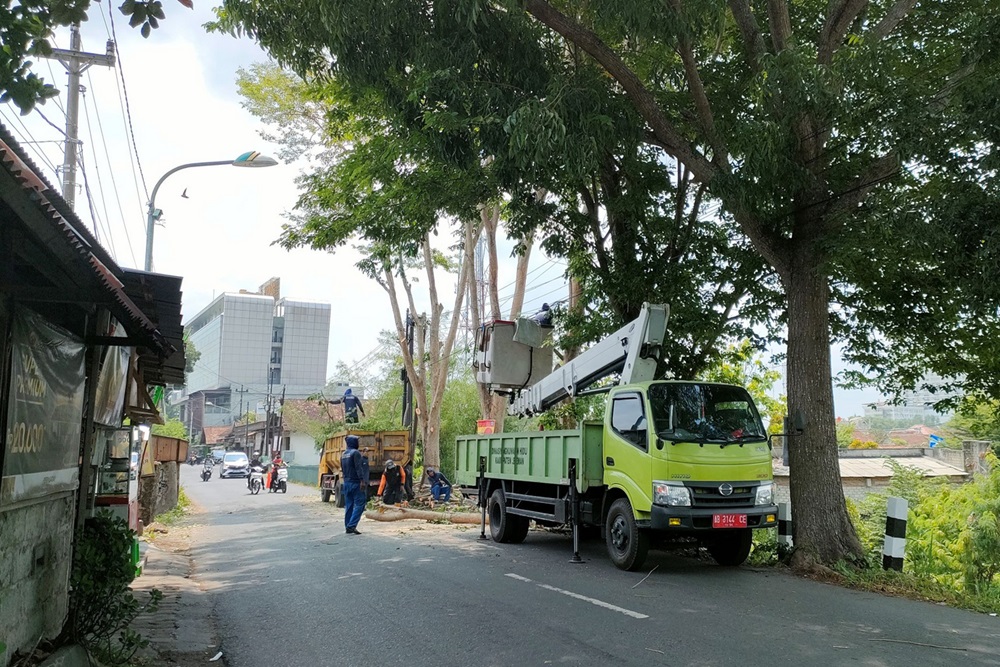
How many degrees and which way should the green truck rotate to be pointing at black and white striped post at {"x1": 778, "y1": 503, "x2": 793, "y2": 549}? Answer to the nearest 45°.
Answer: approximately 90° to its left

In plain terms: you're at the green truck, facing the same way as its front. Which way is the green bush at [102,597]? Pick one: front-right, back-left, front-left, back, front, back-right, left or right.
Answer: right

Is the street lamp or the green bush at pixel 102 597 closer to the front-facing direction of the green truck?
the green bush

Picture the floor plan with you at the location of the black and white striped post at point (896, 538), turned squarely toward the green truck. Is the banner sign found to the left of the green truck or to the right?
left

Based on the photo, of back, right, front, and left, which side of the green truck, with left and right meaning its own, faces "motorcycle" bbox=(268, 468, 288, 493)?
back

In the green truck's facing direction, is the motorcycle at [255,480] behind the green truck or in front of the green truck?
behind

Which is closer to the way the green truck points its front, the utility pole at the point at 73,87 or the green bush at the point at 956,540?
the green bush

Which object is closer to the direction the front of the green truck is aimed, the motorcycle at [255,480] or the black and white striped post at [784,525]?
the black and white striped post

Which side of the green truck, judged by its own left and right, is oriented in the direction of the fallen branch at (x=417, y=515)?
back

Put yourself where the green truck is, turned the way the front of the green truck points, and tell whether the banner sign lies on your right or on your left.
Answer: on your right

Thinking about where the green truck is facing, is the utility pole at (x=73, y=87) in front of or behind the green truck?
behind

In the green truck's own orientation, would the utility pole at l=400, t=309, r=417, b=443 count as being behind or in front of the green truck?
behind
